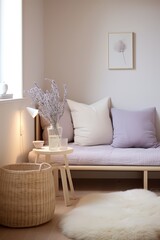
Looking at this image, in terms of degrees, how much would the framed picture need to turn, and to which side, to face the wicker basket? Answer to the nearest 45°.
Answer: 0° — it already faces it

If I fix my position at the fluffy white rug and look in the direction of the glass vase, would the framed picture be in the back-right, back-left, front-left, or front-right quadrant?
front-right

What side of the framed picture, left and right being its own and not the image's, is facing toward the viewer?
front

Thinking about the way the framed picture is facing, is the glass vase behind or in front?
in front

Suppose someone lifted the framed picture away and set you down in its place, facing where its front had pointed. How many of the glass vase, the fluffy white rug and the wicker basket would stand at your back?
0

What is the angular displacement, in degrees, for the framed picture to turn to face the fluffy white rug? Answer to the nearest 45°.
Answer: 0° — it already faces it
